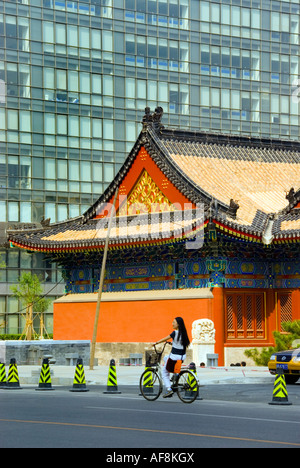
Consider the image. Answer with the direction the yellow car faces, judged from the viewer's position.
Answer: facing the viewer and to the left of the viewer

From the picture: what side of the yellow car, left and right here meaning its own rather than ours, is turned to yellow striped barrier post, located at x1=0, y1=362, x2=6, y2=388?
front

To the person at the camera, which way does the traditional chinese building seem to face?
facing the viewer and to the right of the viewer

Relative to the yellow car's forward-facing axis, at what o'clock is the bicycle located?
The bicycle is roughly at 11 o'clock from the yellow car.

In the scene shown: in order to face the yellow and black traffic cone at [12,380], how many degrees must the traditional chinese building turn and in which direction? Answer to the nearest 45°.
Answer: approximately 45° to its right

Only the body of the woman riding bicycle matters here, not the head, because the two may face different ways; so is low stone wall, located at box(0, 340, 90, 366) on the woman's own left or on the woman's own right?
on the woman's own right

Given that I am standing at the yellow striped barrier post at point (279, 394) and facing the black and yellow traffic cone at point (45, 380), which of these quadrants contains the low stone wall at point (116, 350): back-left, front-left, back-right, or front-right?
front-right

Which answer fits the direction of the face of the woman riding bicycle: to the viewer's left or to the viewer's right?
to the viewer's left

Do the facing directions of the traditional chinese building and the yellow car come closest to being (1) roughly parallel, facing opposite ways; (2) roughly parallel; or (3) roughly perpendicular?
roughly perpendicular

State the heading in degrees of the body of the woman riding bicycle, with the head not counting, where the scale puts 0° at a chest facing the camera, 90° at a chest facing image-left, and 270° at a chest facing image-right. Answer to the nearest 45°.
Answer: approximately 90°
